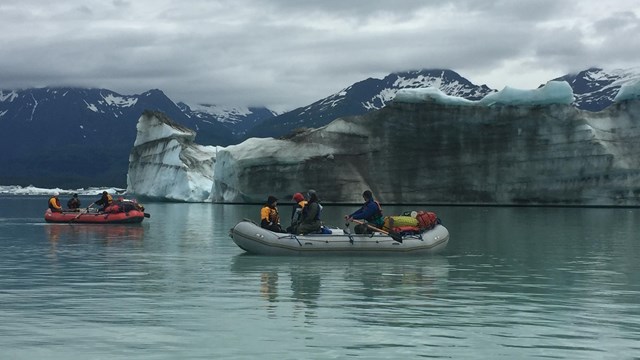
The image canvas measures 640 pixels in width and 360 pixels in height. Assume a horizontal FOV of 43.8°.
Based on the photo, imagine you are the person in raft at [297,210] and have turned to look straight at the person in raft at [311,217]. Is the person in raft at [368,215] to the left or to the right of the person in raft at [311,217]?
left

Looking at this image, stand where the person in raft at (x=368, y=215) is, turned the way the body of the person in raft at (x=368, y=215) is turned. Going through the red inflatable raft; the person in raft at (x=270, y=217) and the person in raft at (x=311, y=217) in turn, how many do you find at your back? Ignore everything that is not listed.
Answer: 0

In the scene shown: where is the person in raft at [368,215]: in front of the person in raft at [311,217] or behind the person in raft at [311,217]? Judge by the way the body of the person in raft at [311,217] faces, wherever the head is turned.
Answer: behind

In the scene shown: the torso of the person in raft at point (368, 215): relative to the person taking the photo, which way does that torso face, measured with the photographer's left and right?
facing to the left of the viewer

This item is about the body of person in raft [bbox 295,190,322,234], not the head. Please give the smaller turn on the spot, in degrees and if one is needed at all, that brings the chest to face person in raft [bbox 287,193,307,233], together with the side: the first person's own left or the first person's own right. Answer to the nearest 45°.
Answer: approximately 45° to the first person's own right

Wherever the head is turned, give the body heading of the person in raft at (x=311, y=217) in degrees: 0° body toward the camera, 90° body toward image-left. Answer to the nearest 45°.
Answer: approximately 90°

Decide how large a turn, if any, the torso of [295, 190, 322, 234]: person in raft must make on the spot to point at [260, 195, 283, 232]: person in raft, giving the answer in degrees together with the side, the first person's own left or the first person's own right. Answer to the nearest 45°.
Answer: approximately 45° to the first person's own right

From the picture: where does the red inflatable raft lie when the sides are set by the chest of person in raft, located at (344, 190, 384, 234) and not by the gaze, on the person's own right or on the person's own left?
on the person's own right

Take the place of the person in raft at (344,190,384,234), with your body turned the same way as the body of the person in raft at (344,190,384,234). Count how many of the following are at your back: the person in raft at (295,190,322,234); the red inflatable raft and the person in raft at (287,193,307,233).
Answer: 0

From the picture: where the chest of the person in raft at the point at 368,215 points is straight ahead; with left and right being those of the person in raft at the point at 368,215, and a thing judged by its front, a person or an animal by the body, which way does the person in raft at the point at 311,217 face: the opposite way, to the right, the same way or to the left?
the same way
